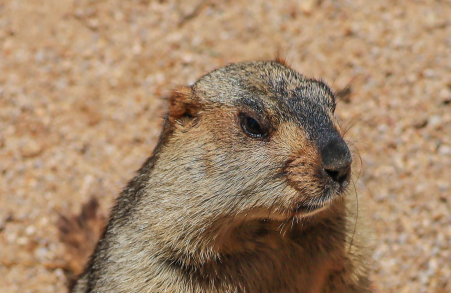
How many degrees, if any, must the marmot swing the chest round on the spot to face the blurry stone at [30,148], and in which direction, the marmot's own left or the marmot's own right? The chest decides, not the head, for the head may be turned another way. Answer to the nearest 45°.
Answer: approximately 180°

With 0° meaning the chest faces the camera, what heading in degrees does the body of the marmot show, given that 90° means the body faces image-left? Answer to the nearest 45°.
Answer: approximately 315°
